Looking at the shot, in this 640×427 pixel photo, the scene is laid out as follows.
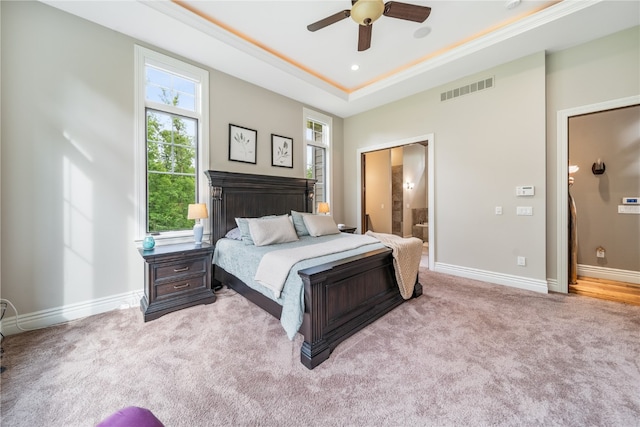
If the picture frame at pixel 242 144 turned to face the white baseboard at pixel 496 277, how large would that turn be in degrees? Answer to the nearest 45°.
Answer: approximately 45° to its left

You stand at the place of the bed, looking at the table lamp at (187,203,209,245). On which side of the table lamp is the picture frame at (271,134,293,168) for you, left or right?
right

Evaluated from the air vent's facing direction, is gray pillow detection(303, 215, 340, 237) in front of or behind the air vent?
in front

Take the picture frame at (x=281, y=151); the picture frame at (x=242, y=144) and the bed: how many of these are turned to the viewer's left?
0

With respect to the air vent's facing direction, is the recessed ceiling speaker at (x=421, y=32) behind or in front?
in front

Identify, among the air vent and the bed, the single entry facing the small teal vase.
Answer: the air vent

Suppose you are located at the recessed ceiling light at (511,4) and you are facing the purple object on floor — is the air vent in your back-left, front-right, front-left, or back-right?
back-right

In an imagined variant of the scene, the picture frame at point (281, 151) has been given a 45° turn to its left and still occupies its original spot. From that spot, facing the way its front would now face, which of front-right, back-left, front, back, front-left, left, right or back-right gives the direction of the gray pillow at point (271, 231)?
right

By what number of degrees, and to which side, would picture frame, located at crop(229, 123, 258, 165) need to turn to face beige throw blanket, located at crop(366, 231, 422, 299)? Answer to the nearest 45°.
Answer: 0° — it already faces it

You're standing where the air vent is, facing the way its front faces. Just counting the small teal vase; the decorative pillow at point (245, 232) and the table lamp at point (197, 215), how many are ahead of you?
3

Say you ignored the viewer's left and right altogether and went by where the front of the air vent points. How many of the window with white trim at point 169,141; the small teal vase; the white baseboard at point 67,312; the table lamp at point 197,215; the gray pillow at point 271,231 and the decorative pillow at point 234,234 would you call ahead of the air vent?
6

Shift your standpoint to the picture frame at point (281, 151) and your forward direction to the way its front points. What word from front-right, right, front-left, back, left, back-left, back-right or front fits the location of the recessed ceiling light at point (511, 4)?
front

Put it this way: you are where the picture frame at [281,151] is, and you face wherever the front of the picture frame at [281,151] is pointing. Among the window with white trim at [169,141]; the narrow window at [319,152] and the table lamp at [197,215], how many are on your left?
1

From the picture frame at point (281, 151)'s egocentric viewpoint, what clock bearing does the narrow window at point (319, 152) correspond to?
The narrow window is roughly at 9 o'clock from the picture frame.

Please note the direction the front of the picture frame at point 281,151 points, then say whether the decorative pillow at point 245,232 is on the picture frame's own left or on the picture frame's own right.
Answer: on the picture frame's own right

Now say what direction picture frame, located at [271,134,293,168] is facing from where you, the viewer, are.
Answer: facing the viewer and to the right of the viewer
